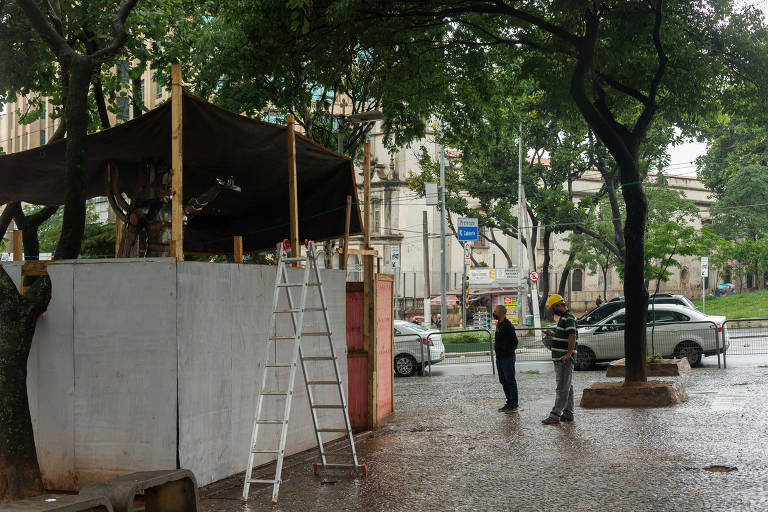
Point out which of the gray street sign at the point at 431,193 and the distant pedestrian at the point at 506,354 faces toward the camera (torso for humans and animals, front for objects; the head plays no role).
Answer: the gray street sign

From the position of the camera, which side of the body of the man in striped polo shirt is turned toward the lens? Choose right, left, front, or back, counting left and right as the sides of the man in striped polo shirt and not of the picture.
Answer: left

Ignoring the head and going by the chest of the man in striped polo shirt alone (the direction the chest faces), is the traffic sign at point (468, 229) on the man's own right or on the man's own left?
on the man's own right

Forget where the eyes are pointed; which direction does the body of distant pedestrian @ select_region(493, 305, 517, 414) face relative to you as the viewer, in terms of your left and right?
facing to the left of the viewer

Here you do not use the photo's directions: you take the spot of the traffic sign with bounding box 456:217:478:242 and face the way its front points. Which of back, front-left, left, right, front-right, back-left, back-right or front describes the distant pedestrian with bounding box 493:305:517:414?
front

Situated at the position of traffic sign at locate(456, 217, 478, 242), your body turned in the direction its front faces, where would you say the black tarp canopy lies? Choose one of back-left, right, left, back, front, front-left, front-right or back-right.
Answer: front

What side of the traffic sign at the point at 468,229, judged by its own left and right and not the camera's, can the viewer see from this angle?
front

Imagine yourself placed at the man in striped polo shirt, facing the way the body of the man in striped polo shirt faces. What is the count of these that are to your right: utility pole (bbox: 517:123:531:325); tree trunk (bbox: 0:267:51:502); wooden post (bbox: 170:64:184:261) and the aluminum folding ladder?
1

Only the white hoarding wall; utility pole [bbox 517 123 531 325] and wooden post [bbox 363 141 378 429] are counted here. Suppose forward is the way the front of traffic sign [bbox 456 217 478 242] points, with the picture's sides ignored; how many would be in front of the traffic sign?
2

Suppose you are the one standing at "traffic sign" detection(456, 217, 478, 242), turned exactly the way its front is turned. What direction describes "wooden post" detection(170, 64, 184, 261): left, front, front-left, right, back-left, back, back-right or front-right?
front

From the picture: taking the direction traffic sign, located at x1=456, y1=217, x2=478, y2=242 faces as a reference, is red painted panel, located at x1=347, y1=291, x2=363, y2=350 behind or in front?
in front

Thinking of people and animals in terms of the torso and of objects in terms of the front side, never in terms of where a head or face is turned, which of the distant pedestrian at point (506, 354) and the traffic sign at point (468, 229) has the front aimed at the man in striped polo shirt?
the traffic sign

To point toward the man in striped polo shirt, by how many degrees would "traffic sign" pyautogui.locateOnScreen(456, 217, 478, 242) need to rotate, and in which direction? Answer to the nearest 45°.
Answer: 0° — it already faces them

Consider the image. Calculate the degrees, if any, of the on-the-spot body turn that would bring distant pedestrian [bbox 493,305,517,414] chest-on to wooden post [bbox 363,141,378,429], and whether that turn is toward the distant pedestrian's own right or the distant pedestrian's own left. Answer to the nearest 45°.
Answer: approximately 45° to the distant pedestrian's own left
